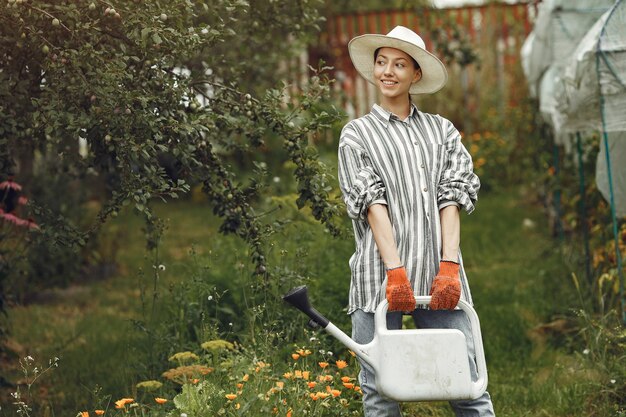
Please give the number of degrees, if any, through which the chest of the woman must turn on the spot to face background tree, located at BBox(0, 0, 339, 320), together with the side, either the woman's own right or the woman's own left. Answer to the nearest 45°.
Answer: approximately 90° to the woman's own right

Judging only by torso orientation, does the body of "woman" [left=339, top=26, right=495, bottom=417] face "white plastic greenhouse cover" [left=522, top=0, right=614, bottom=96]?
no

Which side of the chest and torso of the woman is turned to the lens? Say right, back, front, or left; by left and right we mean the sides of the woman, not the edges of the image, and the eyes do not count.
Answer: front
